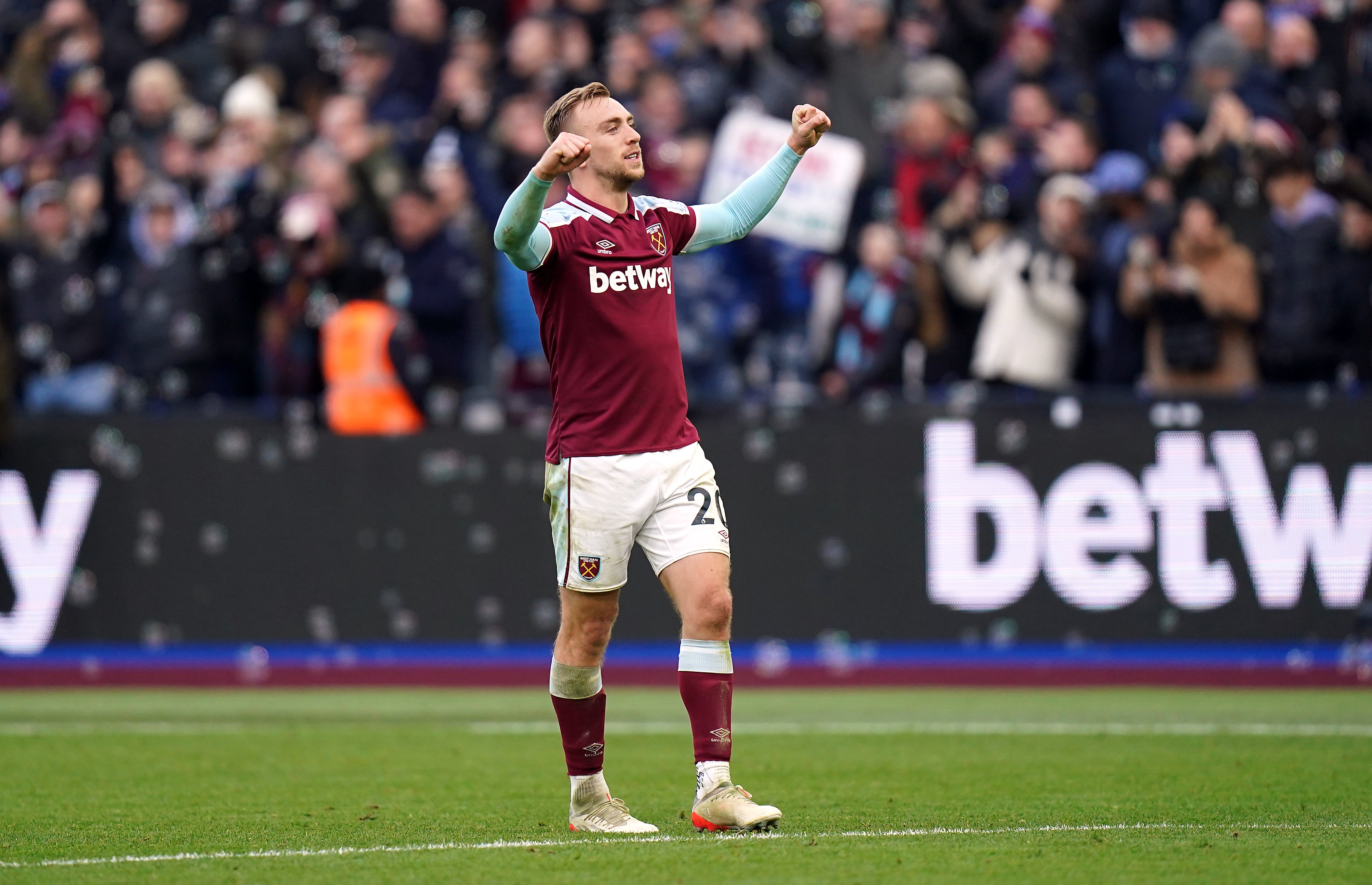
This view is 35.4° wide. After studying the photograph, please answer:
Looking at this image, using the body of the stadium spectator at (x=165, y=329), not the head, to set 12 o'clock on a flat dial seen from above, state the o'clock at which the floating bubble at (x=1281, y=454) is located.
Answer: The floating bubble is roughly at 10 o'clock from the stadium spectator.

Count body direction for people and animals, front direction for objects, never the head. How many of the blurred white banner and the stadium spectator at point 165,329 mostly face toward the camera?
2

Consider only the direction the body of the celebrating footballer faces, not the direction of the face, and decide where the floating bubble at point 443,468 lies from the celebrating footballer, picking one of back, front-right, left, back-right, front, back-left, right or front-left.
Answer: back-left

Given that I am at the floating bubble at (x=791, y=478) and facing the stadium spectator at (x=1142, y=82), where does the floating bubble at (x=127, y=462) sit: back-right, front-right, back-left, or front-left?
back-left

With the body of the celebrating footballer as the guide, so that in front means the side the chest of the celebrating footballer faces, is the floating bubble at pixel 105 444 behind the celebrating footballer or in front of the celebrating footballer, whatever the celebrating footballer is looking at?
behind

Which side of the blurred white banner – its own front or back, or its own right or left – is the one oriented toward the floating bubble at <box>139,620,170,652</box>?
front
